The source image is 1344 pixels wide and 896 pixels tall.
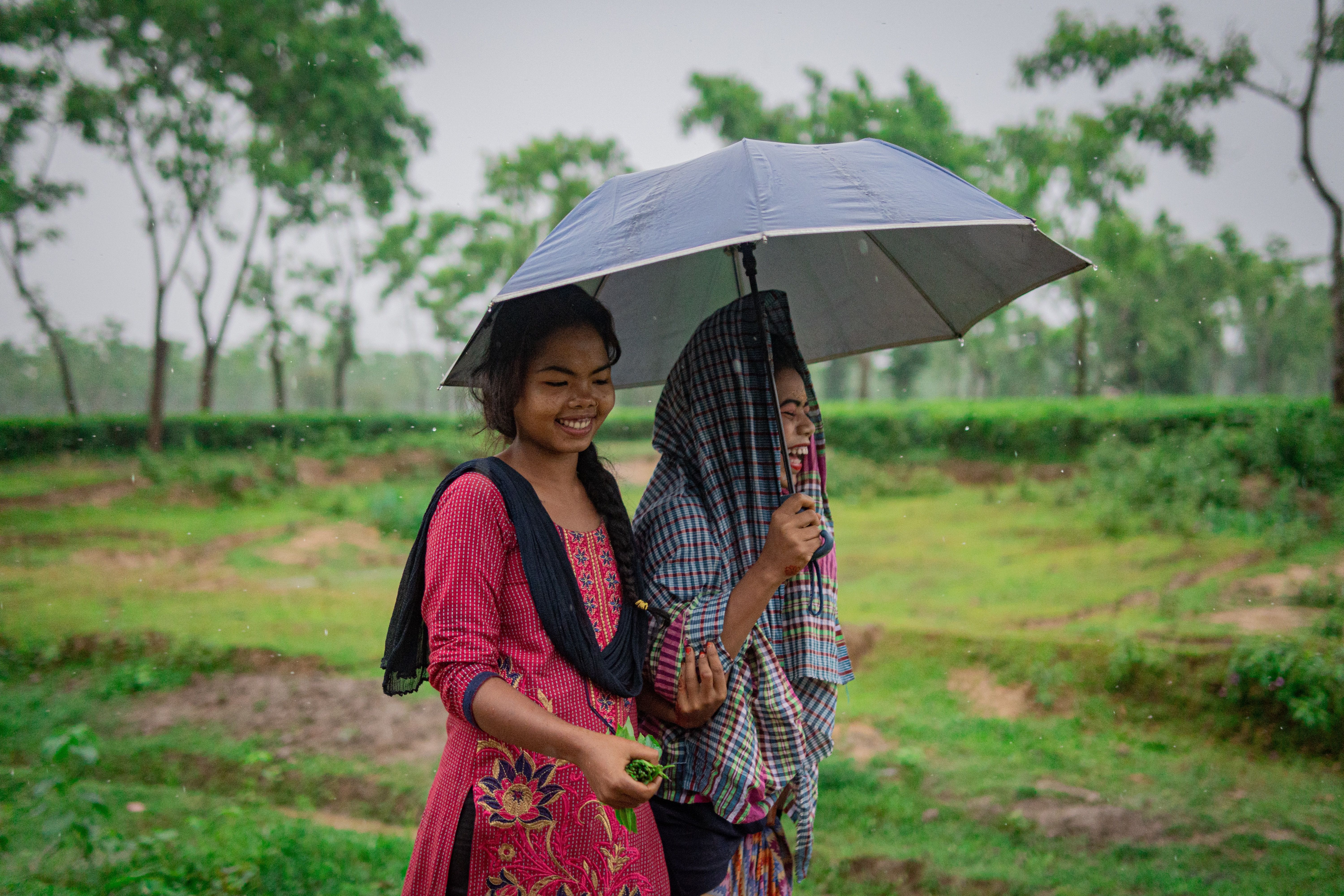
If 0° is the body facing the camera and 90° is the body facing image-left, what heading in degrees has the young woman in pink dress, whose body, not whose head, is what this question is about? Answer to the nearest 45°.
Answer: approximately 315°
